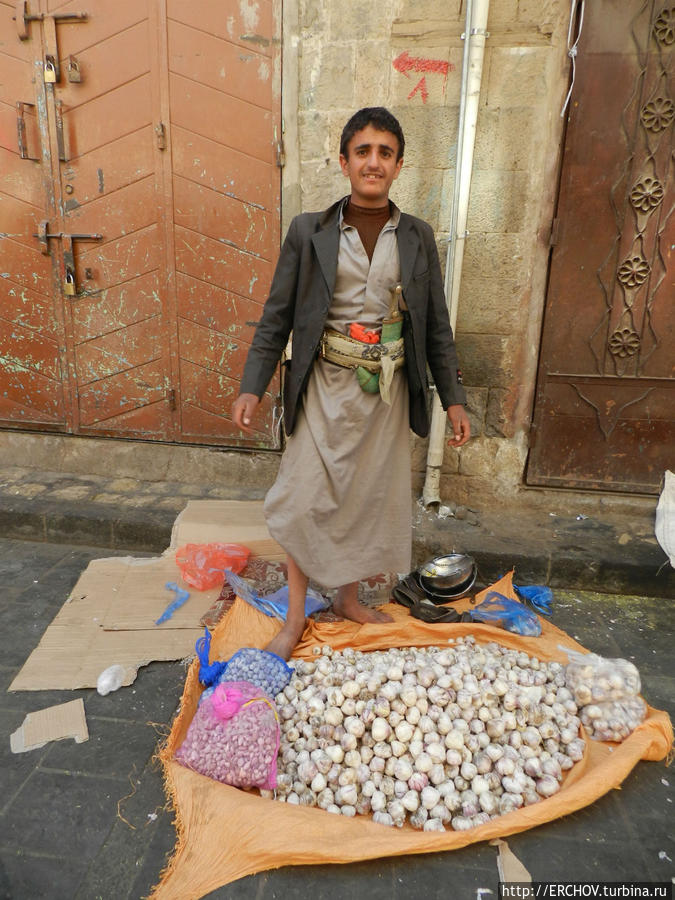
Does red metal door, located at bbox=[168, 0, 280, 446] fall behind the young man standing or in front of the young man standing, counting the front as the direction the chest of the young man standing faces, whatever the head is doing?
behind

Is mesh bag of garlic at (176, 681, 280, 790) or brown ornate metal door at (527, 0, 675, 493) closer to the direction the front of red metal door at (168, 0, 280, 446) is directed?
the mesh bag of garlic

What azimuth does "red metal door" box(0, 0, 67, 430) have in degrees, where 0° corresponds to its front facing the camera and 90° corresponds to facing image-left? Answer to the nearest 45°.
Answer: approximately 0°

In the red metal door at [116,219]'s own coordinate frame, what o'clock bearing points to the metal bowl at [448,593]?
The metal bowl is roughly at 11 o'clock from the red metal door.
